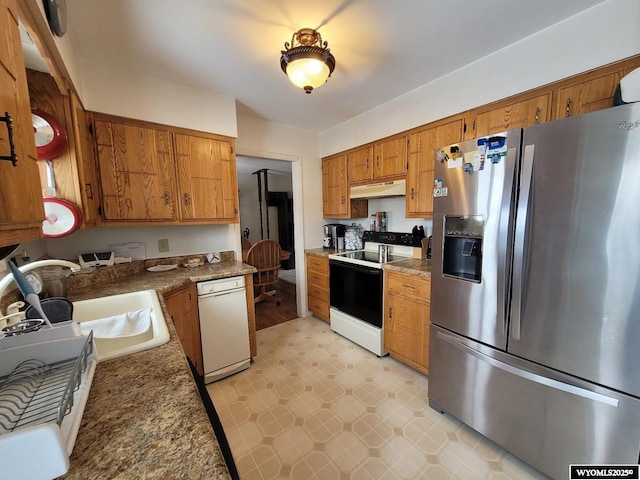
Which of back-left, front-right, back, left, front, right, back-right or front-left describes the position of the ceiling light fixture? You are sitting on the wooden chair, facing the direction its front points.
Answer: back

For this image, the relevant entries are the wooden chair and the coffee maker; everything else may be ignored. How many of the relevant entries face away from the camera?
1

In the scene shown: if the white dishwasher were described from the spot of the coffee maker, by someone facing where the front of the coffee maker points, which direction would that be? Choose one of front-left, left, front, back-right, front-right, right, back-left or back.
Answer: front

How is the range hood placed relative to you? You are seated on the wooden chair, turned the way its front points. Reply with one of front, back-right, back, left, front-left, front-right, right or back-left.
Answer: back-right

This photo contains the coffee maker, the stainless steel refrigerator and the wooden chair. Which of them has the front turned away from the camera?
the wooden chair

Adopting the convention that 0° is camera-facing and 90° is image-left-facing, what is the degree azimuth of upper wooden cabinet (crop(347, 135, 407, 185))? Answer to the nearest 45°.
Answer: approximately 45°

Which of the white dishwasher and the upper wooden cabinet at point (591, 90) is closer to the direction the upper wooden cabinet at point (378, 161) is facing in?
the white dishwasher

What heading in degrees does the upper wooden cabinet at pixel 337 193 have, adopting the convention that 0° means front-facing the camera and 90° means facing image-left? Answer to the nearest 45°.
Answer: approximately 45°

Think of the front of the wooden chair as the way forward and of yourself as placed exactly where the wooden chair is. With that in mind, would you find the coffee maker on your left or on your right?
on your right

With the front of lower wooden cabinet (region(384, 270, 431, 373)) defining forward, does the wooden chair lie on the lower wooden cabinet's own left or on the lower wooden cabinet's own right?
on the lower wooden cabinet's own right

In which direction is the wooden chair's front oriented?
away from the camera

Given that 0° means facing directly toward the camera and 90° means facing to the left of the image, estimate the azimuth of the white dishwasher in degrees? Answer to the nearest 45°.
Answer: approximately 315°
